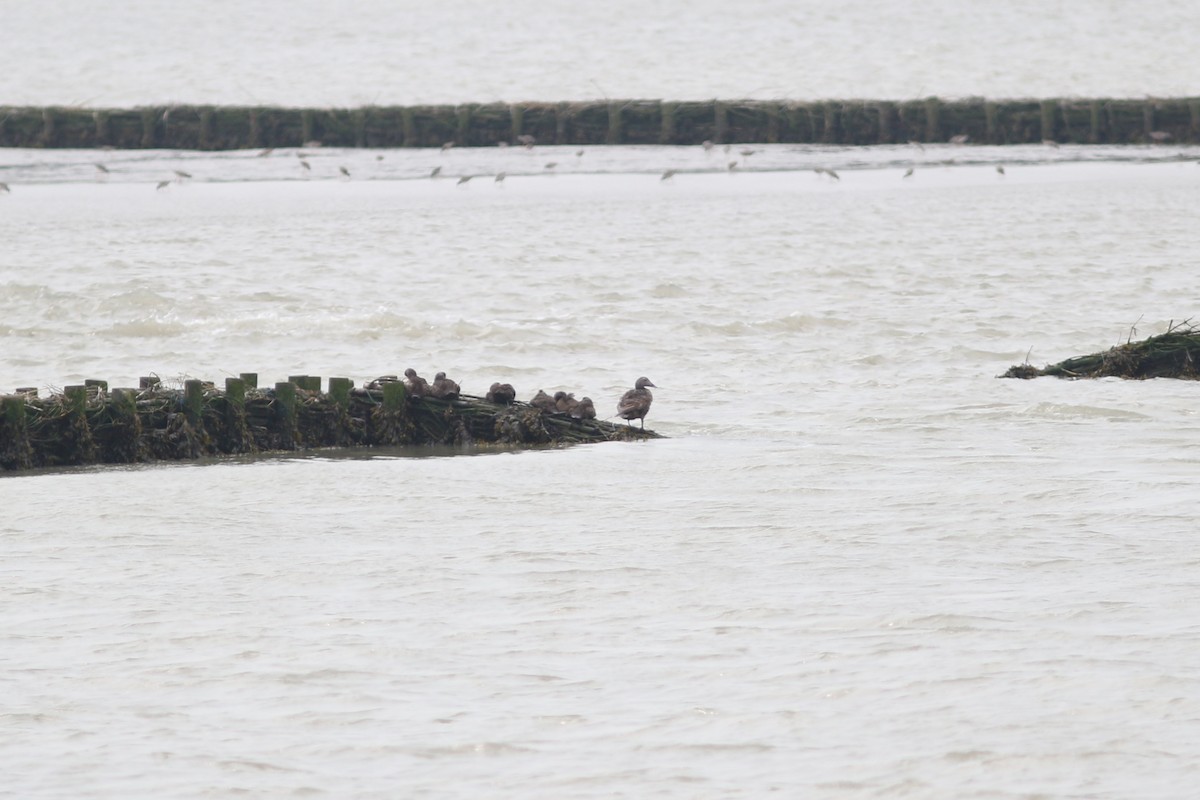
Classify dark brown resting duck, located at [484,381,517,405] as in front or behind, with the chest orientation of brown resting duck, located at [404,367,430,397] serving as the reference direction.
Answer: behind

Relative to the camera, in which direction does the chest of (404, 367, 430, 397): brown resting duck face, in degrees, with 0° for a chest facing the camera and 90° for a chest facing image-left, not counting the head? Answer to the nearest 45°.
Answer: approximately 90°

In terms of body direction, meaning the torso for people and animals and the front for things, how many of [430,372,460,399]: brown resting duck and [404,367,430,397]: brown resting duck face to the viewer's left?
2

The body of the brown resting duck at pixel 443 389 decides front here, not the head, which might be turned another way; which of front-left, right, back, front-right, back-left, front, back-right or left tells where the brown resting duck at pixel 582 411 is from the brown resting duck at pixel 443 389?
back

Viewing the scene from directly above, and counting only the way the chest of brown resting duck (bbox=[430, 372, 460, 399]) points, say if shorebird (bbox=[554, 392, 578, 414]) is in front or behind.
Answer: behind

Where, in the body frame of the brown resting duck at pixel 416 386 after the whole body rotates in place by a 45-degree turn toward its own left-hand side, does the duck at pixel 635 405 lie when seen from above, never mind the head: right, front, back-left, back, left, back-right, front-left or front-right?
back-left

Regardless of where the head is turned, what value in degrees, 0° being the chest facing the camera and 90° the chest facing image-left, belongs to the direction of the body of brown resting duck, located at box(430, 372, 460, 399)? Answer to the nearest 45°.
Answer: approximately 90°

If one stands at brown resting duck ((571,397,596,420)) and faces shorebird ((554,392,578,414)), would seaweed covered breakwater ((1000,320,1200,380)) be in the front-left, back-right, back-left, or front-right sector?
back-right

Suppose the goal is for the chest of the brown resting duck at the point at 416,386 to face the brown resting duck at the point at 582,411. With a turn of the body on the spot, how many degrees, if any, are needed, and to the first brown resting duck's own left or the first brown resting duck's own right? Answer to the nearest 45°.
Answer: approximately 180°

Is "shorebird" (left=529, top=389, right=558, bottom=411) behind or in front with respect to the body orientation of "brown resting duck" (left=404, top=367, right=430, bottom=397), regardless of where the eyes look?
behind

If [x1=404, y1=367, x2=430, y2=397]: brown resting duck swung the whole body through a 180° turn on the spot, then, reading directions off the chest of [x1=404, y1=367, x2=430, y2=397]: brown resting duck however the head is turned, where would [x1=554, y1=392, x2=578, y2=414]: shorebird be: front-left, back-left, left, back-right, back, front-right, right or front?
front
